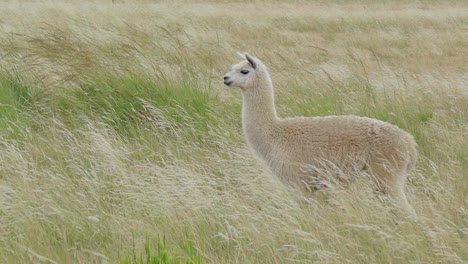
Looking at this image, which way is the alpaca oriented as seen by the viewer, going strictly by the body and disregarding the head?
to the viewer's left
